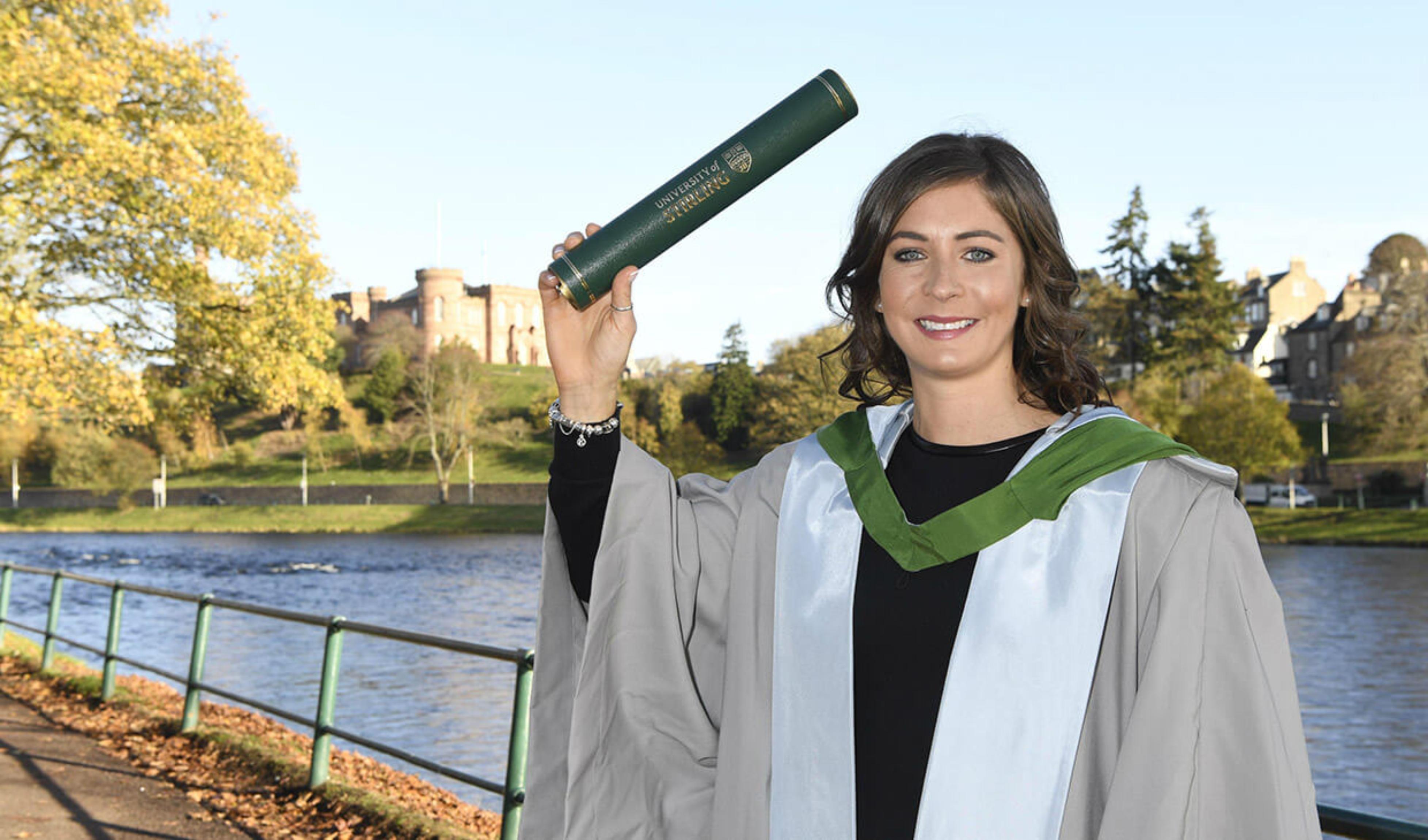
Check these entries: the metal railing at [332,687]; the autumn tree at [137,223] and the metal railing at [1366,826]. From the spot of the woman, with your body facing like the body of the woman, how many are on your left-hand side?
1

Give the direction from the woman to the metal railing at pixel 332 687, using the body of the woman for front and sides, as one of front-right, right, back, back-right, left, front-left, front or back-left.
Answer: back-right

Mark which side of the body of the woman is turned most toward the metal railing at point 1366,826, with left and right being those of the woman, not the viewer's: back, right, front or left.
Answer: left

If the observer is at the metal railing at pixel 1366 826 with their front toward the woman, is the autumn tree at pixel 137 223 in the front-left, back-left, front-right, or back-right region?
front-right

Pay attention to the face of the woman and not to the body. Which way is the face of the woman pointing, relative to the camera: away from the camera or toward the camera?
toward the camera

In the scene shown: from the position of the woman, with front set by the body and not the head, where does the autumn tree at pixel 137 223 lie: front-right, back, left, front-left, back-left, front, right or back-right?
back-right

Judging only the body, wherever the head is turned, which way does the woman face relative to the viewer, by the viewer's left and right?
facing the viewer
